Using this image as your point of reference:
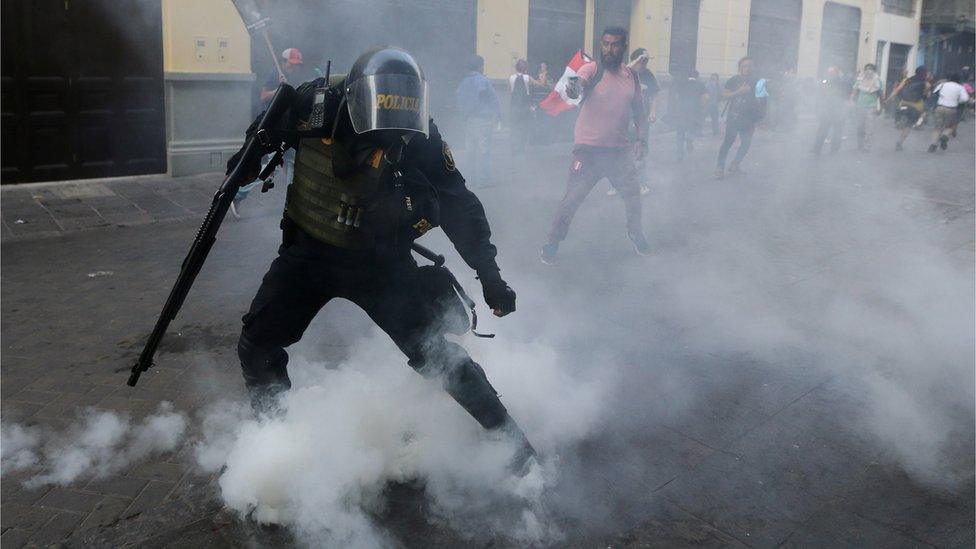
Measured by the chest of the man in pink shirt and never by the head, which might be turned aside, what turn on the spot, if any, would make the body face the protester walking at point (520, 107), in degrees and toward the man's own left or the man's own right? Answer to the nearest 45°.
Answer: approximately 180°

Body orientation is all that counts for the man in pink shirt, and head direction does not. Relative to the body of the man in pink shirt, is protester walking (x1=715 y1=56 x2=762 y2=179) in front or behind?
behind

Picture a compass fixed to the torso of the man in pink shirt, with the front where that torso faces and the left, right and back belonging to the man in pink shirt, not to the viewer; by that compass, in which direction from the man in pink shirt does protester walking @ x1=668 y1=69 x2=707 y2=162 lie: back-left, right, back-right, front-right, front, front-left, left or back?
back

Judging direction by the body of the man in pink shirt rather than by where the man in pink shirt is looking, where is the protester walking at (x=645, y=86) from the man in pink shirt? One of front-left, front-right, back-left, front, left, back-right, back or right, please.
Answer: back

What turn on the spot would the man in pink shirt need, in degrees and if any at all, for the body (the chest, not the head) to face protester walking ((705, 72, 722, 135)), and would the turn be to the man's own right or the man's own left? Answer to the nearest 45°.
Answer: approximately 180°

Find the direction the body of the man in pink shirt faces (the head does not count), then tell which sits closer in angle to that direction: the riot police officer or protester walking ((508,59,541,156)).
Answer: the riot police officer

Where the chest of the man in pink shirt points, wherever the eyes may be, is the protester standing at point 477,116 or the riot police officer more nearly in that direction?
the riot police officer

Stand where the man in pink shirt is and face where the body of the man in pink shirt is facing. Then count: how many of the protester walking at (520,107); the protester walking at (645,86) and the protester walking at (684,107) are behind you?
3

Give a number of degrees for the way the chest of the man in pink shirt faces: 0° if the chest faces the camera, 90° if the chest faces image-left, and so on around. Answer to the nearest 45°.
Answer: approximately 0°

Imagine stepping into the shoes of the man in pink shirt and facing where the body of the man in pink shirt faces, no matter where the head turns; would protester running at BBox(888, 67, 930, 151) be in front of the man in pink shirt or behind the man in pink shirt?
behind

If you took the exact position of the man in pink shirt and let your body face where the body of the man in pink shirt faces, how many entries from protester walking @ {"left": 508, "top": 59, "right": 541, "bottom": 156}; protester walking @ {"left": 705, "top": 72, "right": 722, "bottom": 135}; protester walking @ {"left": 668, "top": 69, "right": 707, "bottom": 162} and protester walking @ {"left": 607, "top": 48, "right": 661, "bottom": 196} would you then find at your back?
4
